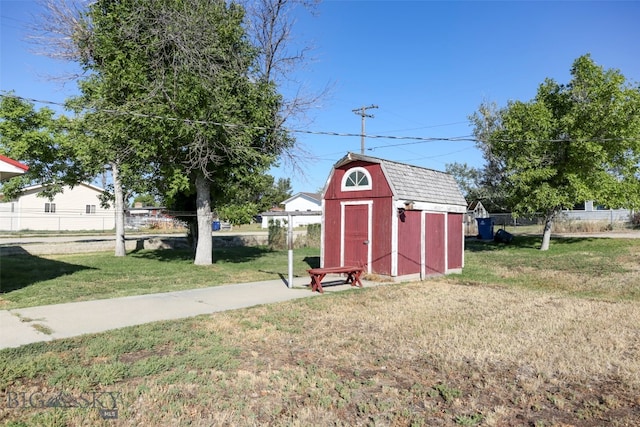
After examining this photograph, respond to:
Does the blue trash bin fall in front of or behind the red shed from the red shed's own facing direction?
behind

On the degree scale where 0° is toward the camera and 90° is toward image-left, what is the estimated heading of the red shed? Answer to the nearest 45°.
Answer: approximately 45°

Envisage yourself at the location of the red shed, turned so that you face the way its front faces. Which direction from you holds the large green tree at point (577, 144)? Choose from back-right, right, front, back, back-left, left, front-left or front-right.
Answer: back

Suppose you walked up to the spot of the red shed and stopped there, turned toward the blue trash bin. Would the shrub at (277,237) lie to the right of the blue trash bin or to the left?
left

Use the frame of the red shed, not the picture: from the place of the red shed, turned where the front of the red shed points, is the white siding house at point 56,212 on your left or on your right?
on your right

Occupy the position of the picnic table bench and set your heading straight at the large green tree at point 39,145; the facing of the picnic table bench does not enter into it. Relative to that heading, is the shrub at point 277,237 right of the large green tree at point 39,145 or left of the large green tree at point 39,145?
right

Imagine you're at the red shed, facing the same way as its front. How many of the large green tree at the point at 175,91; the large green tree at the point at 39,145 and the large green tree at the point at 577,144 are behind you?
1

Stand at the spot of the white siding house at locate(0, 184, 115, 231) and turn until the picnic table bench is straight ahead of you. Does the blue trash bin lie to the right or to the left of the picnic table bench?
left

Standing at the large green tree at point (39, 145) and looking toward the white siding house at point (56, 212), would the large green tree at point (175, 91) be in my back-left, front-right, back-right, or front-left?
back-right

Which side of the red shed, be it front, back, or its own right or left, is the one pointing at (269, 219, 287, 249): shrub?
right

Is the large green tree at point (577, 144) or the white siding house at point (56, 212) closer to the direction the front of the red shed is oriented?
the white siding house

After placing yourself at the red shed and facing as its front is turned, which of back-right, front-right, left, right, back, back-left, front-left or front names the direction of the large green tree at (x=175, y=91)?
front-right

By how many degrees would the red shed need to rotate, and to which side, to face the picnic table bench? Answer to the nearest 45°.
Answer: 0° — it already faces it

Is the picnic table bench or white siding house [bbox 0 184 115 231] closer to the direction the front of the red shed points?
the picnic table bench
